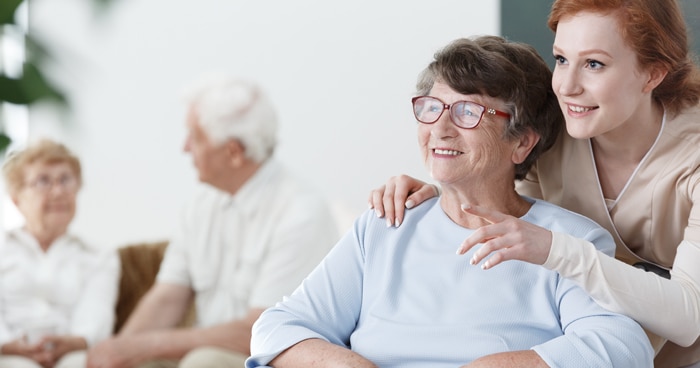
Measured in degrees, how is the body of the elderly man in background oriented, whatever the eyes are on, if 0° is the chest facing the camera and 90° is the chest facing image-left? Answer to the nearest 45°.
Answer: approximately 45°

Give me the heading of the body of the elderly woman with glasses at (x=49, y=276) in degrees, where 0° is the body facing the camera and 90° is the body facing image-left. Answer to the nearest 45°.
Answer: approximately 0°

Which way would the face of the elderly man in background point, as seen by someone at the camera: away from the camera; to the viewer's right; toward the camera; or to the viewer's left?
to the viewer's left
